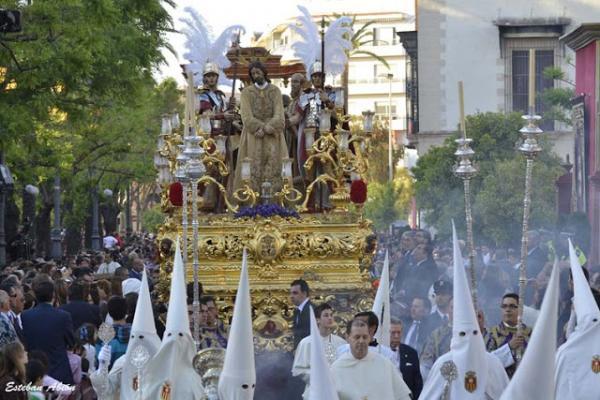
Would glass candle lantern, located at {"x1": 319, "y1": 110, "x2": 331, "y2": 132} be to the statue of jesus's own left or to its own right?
on its left

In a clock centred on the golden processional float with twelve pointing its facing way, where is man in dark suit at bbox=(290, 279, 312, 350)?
The man in dark suit is roughly at 12 o'clock from the golden processional float.
